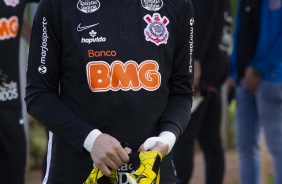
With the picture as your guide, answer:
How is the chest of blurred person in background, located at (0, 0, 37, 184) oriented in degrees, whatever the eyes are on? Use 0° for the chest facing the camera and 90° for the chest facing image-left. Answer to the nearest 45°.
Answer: approximately 0°

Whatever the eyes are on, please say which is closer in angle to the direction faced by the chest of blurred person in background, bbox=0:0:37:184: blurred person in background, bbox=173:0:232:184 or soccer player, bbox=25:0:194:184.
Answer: the soccer player

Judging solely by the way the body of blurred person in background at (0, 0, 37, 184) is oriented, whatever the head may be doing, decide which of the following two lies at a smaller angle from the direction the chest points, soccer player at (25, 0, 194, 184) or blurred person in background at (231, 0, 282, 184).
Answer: the soccer player

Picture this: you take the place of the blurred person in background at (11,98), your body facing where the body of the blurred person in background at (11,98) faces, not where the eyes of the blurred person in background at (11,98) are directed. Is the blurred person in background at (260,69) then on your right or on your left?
on your left

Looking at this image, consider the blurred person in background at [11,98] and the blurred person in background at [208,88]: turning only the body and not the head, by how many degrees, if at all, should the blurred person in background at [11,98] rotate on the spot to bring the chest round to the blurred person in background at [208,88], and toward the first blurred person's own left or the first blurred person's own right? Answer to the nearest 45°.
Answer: approximately 90° to the first blurred person's own left

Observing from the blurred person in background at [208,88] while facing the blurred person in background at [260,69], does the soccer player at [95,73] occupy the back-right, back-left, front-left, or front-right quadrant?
back-right
